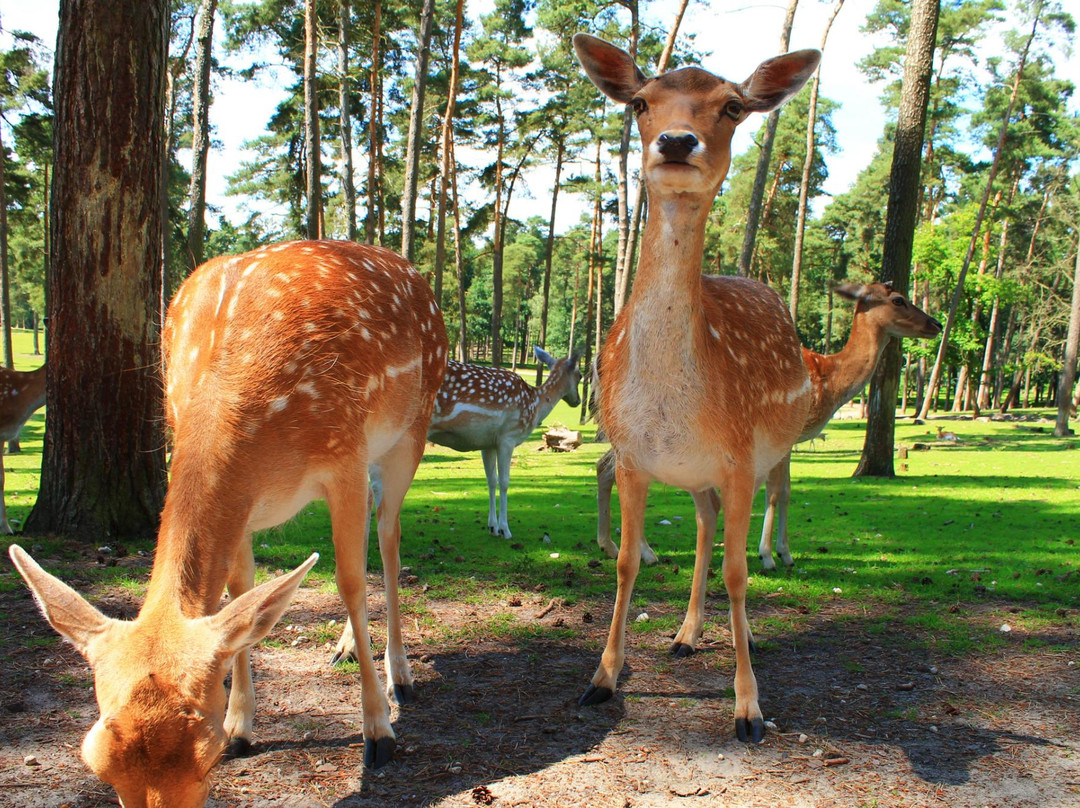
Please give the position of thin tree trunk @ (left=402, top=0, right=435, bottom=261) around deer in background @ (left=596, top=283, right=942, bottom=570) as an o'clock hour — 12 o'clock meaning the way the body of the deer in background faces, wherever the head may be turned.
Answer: The thin tree trunk is roughly at 7 o'clock from the deer in background.

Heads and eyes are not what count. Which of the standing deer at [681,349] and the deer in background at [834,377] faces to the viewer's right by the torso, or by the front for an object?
the deer in background

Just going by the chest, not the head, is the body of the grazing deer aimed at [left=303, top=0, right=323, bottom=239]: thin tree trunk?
no

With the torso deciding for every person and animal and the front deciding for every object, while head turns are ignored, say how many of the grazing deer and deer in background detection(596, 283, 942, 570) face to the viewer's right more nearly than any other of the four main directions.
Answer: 1

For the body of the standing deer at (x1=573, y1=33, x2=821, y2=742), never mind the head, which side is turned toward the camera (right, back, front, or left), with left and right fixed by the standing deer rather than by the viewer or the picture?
front

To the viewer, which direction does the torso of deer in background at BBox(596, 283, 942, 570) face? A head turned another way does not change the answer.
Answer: to the viewer's right

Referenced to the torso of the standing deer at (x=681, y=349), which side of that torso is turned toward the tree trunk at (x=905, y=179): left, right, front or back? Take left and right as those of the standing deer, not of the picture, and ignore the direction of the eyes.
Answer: back

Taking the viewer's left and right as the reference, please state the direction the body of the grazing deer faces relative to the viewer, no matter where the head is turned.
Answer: facing the viewer and to the left of the viewer

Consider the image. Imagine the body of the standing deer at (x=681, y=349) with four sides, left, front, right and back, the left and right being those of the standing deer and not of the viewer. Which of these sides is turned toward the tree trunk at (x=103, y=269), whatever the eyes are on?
right

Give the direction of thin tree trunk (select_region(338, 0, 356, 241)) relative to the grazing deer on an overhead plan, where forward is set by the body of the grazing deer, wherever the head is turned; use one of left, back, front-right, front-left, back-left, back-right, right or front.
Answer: back-right

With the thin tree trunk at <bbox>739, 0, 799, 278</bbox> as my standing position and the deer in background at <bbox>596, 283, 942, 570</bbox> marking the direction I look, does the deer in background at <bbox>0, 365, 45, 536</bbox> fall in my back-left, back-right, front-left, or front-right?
front-right
